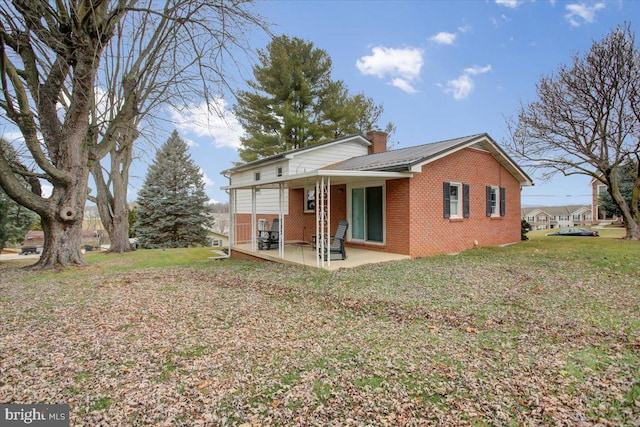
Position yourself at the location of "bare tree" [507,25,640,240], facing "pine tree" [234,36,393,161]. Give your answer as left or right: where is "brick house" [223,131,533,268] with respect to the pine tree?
left

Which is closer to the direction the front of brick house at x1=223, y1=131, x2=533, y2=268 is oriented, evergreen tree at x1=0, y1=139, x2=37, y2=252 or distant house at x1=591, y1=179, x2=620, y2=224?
the distant house

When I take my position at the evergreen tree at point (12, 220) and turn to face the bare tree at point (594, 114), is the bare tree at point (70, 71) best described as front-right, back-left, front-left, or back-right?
front-right

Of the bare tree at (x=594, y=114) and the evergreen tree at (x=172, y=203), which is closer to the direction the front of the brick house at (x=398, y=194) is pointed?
the bare tree

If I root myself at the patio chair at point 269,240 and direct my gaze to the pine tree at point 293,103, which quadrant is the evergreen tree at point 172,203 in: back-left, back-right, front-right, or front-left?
front-left

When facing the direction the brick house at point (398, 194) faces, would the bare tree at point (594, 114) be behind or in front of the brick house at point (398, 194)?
in front

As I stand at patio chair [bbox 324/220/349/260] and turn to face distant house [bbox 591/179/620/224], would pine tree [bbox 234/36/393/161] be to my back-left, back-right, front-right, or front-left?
front-left

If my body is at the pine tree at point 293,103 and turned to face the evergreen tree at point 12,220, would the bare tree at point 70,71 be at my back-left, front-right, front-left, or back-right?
front-left

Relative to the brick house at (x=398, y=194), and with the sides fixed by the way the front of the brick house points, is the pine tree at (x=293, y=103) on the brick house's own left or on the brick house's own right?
on the brick house's own left

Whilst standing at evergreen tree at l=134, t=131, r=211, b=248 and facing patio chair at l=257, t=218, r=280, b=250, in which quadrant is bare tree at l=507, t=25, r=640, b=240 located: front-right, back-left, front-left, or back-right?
front-left

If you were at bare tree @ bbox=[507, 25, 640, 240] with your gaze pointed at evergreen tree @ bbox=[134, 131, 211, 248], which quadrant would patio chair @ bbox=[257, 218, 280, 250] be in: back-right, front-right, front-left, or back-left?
front-left

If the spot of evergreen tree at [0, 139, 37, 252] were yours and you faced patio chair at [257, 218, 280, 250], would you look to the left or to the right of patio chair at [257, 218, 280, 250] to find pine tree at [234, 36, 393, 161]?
left

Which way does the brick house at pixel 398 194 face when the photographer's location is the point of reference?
facing away from the viewer and to the right of the viewer
